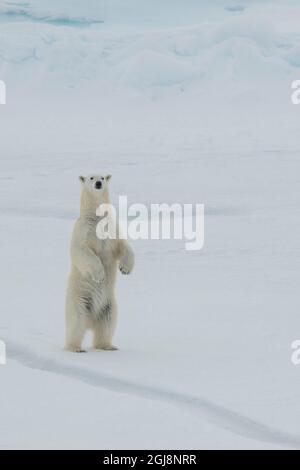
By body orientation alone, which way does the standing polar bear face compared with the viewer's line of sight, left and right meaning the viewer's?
facing the viewer and to the right of the viewer
